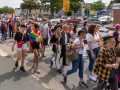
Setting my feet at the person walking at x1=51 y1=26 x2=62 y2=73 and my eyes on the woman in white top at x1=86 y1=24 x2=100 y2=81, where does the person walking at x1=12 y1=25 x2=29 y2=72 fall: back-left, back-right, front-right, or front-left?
back-right

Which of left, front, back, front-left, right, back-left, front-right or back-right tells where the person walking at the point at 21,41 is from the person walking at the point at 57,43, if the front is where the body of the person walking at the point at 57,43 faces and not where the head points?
back-right

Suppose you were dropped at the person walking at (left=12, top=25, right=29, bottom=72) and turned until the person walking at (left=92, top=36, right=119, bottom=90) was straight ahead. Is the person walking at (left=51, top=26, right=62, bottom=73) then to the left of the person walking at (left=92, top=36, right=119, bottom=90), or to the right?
left

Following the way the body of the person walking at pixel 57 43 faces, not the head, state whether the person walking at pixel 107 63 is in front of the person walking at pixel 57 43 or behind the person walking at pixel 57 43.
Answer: in front

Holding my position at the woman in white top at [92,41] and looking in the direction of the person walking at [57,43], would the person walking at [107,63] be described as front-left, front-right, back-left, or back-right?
back-left

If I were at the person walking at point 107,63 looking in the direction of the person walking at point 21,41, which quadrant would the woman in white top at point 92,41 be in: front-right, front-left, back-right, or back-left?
front-right

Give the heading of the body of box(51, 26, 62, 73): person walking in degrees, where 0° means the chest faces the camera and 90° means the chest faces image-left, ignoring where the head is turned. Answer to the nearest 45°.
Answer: approximately 315°

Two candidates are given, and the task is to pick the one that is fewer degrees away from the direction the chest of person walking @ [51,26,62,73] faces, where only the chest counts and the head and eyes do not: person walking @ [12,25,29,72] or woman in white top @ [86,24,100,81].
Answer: the woman in white top

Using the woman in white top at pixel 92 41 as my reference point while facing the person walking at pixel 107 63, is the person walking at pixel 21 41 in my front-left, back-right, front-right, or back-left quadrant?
back-right

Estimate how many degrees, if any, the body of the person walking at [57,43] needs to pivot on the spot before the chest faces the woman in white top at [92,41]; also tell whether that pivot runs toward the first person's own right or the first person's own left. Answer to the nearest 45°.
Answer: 0° — they already face them
